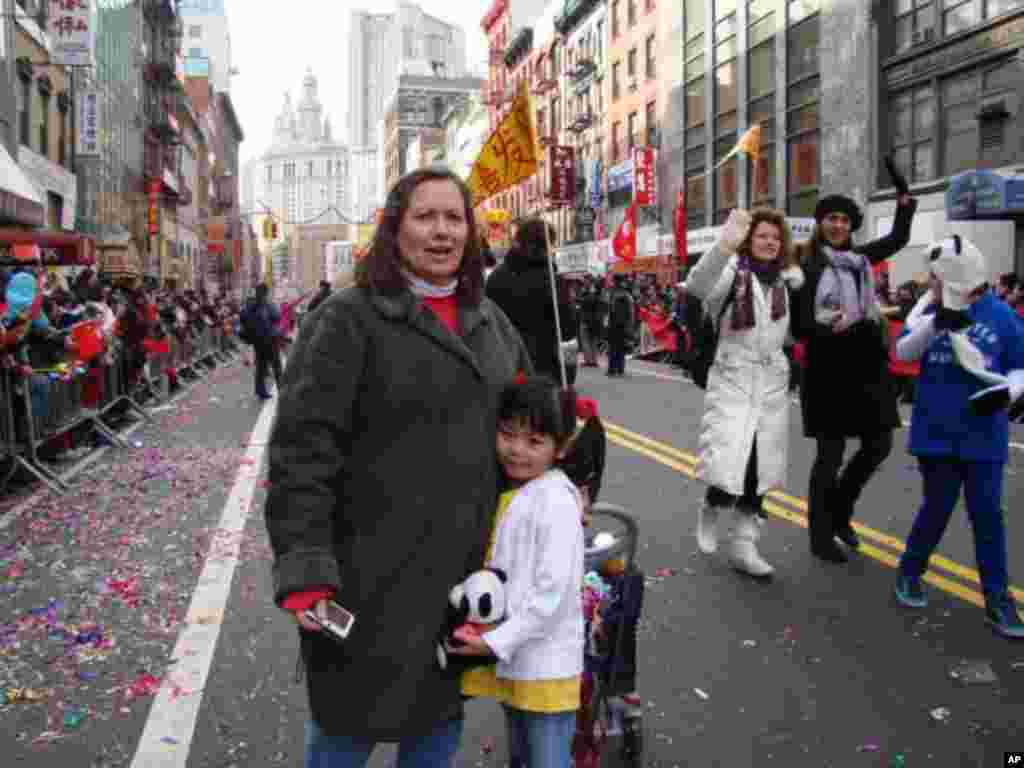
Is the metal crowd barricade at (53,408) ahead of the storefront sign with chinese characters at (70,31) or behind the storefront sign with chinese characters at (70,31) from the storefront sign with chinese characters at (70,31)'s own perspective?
ahead

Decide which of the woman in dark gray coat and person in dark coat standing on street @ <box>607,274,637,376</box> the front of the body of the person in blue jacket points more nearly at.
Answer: the woman in dark gray coat

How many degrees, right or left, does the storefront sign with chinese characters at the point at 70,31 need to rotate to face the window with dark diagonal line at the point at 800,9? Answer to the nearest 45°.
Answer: approximately 90° to its left

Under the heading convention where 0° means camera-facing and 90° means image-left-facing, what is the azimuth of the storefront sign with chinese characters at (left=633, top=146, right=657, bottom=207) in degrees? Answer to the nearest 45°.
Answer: approximately 0°

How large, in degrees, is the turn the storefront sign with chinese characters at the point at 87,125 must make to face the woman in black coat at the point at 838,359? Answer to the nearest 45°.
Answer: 0° — it already faces them
